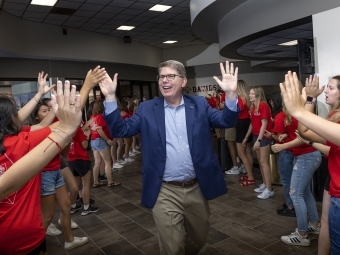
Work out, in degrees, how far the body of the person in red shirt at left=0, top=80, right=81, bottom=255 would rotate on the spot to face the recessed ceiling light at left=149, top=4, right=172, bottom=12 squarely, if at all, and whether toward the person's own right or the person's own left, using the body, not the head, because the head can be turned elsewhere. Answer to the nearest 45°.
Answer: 0° — they already face it

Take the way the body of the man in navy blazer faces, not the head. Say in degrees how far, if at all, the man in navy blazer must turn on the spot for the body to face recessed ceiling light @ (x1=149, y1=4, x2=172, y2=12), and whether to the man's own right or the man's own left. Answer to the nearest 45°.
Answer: approximately 180°

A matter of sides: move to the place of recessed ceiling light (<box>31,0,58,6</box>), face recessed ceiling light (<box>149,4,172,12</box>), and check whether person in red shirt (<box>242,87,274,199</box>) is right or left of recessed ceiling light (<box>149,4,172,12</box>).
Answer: right

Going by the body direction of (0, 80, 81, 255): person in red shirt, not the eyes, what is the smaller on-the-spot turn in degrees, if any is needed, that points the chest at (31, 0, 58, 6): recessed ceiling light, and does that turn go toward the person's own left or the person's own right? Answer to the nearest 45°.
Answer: approximately 45° to the person's own left

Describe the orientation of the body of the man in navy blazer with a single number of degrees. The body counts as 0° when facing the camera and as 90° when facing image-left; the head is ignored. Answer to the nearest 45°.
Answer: approximately 0°

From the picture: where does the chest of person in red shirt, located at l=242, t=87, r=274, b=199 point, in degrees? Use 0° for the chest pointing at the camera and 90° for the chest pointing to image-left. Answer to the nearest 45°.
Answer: approximately 45°

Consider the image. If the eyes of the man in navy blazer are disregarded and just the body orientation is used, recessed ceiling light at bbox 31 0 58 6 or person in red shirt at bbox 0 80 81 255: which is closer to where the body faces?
the person in red shirt

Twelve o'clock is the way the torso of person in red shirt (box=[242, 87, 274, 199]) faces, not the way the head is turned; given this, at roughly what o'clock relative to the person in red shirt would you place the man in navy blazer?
The man in navy blazer is roughly at 11 o'clock from the person in red shirt.

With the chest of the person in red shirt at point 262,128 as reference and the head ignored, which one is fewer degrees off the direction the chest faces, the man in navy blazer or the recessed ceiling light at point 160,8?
the man in navy blazer

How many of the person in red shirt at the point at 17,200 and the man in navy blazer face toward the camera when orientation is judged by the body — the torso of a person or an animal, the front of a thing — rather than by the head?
1

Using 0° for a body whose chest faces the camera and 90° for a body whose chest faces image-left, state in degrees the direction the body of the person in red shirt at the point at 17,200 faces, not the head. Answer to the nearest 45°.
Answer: approximately 225°

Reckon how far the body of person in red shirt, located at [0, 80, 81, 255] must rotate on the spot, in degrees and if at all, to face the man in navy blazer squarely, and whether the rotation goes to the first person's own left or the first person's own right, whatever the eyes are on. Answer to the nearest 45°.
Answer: approximately 45° to the first person's own right
